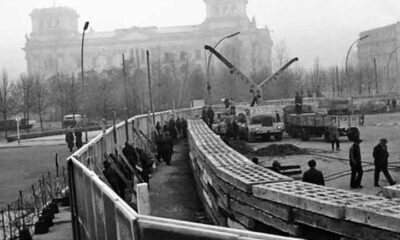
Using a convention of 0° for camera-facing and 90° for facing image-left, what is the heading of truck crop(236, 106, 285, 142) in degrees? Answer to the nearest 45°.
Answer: approximately 315°

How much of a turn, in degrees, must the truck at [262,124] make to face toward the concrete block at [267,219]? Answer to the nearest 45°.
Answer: approximately 45° to its right

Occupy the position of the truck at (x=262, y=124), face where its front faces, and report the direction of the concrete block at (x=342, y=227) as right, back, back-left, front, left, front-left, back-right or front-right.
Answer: front-right

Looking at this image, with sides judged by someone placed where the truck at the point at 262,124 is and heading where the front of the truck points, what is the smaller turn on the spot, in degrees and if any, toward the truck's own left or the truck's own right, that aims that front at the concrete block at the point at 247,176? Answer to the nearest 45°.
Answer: approximately 45° to the truck's own right

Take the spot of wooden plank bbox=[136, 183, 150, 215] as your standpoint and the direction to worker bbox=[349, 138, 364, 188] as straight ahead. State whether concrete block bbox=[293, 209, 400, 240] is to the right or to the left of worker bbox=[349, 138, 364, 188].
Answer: right

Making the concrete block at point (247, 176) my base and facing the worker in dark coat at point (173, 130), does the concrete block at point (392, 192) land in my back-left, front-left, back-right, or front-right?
back-right

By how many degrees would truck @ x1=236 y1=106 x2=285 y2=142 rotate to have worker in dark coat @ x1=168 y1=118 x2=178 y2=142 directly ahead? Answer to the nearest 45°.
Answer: approximately 135° to its right

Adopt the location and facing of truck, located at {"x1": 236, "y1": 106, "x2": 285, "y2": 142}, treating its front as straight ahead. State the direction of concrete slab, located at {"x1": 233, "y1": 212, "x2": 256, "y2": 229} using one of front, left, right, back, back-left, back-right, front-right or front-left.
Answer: front-right

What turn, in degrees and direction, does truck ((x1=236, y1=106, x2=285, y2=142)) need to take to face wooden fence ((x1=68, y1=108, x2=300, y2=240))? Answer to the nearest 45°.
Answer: approximately 45° to its right

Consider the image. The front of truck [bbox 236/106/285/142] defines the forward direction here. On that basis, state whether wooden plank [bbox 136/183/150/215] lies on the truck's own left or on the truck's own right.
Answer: on the truck's own right
